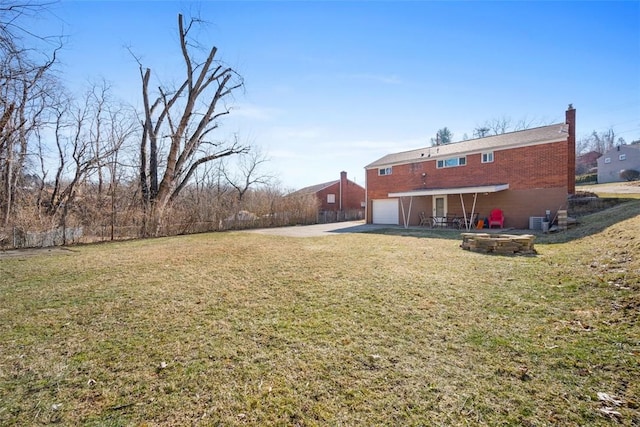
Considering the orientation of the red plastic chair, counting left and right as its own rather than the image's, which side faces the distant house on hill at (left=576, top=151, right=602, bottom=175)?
back

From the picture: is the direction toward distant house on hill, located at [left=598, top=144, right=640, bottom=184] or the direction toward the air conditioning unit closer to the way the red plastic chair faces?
the air conditioning unit

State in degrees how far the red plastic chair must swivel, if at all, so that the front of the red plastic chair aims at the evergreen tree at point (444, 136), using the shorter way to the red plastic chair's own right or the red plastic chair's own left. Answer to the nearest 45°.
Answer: approximately 180°

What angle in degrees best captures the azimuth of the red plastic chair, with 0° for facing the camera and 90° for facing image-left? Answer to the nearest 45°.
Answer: approximately 0°

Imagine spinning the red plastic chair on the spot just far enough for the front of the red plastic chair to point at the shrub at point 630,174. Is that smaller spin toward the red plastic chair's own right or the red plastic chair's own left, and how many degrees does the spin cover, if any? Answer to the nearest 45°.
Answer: approximately 135° to the red plastic chair's own left

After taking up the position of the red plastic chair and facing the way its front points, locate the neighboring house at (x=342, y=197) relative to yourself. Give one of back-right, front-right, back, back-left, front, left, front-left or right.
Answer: back-right

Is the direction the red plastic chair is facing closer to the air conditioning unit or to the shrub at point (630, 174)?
the air conditioning unit
